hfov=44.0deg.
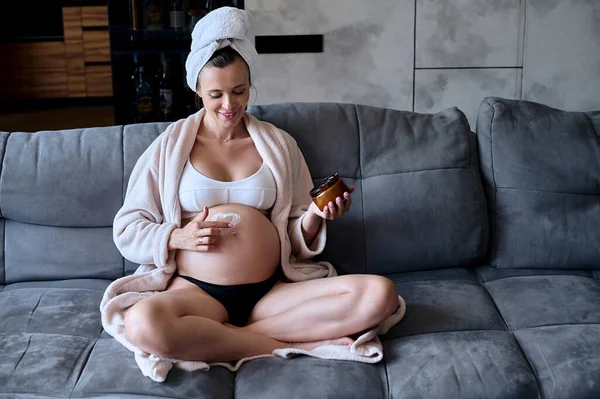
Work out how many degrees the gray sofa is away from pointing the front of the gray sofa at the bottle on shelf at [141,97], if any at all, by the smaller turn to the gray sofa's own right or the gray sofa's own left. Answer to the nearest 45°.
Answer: approximately 135° to the gray sofa's own right

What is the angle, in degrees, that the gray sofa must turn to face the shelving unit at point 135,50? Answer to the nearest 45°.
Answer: approximately 135° to its right

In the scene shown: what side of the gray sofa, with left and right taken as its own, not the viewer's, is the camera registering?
front

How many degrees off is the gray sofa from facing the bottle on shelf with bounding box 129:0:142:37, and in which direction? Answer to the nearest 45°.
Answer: approximately 135° to its right

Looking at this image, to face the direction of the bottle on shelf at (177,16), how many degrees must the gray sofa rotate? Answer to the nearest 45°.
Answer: approximately 135° to its right

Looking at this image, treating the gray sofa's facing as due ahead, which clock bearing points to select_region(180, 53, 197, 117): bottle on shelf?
The bottle on shelf is roughly at 5 o'clock from the gray sofa.

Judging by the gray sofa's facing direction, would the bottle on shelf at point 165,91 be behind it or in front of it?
behind

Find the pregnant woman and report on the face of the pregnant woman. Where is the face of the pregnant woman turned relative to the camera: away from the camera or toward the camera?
toward the camera
